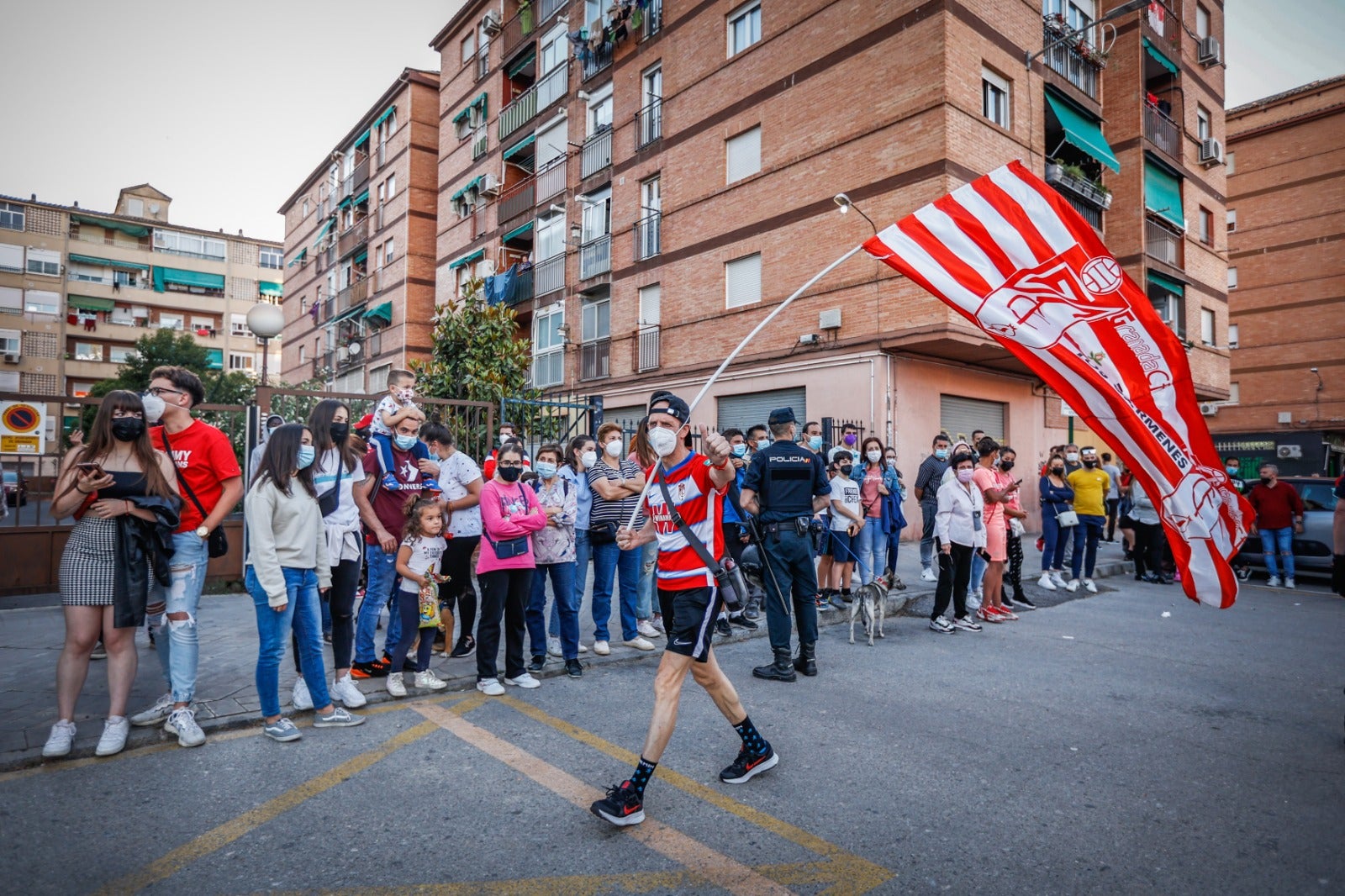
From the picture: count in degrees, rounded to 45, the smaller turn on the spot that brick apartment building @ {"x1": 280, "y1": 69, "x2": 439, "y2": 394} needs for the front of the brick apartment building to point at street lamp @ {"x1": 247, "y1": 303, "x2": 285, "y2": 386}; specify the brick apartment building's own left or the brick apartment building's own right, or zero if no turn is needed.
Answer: approximately 45° to the brick apartment building's own left

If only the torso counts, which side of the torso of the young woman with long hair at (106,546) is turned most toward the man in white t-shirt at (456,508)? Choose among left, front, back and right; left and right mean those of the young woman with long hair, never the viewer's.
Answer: left

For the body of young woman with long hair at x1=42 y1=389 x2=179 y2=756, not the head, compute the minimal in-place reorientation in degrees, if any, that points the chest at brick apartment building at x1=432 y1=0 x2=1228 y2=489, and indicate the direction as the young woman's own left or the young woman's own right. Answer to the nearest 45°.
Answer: approximately 135° to the young woman's own left

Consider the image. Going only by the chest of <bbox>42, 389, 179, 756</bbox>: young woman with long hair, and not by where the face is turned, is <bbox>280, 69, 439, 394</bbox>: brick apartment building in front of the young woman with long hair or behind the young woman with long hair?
behind

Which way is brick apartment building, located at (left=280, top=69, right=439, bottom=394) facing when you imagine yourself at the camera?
facing the viewer and to the left of the viewer

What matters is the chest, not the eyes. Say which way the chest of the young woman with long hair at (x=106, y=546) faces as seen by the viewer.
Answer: toward the camera
